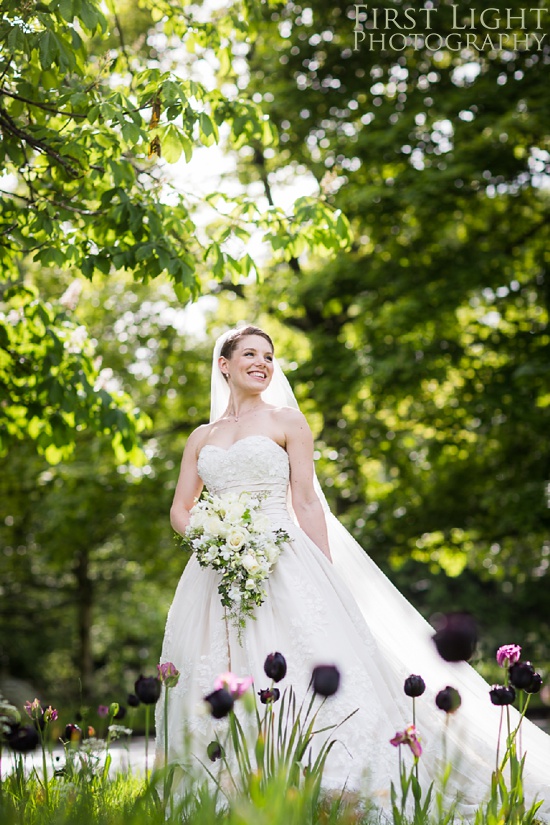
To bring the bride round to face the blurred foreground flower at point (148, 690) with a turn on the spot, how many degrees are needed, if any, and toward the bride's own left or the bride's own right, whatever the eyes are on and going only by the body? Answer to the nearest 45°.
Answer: approximately 45° to the bride's own left

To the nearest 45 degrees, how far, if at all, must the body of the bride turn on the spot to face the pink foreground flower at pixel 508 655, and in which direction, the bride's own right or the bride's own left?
approximately 90° to the bride's own left

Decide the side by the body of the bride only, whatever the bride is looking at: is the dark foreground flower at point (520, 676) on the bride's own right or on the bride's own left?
on the bride's own left

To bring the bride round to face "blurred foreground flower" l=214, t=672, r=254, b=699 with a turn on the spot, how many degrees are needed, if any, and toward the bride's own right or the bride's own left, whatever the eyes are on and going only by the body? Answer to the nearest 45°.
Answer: approximately 45° to the bride's own left

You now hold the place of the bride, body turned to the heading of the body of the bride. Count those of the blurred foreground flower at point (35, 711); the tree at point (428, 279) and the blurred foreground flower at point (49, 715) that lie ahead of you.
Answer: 2

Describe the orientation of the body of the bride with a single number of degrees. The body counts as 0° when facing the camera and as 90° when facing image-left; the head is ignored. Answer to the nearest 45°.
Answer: approximately 45°
